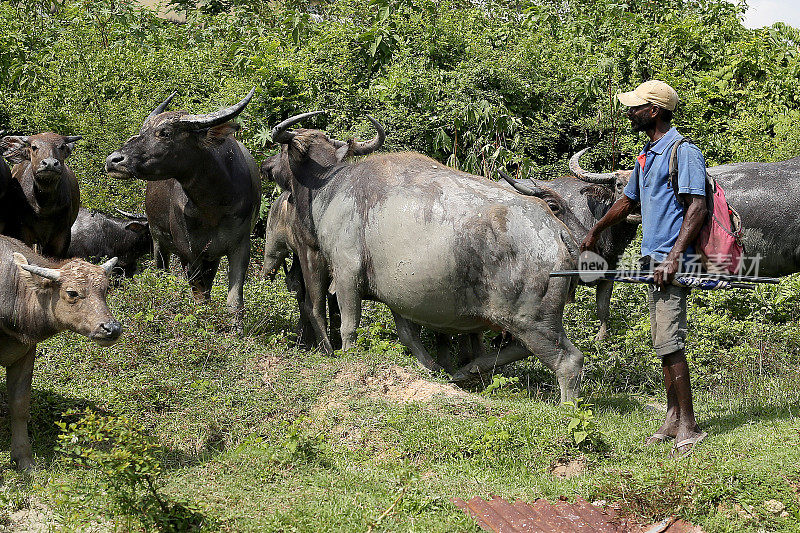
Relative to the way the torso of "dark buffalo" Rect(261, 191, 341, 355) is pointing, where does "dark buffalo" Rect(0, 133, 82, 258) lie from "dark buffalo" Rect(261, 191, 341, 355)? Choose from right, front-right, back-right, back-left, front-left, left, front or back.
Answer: front-right

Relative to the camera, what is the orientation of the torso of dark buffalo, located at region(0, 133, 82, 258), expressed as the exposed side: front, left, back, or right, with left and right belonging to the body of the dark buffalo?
front

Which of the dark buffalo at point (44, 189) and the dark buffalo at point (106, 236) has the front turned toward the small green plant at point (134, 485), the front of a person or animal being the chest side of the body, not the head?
the dark buffalo at point (44, 189)

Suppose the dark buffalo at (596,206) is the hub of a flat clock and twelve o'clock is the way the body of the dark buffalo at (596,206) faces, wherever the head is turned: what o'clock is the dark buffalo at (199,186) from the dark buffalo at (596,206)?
the dark buffalo at (199,186) is roughly at 1 o'clock from the dark buffalo at (596,206).

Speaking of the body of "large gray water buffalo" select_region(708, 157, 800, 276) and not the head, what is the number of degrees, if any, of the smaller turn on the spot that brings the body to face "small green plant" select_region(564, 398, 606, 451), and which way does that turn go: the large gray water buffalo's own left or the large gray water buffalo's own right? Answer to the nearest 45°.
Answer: approximately 90° to the large gray water buffalo's own left

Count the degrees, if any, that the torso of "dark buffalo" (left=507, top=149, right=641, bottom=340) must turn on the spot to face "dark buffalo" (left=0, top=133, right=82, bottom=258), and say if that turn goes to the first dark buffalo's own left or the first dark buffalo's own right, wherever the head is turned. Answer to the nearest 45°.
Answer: approximately 45° to the first dark buffalo's own right

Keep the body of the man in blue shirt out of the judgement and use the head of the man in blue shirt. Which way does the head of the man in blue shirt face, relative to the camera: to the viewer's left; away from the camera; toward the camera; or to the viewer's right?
to the viewer's left

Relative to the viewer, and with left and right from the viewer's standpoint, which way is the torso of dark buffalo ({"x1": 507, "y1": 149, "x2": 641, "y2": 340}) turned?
facing the viewer and to the left of the viewer

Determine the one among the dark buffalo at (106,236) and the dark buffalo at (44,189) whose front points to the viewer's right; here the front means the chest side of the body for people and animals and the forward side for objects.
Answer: the dark buffalo at (106,236)

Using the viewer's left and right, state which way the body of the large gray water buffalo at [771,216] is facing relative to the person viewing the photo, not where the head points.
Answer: facing to the left of the viewer

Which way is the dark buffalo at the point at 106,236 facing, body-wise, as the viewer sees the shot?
to the viewer's right

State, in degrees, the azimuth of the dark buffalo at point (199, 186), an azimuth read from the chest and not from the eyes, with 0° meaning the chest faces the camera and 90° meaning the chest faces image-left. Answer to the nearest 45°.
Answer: approximately 0°
